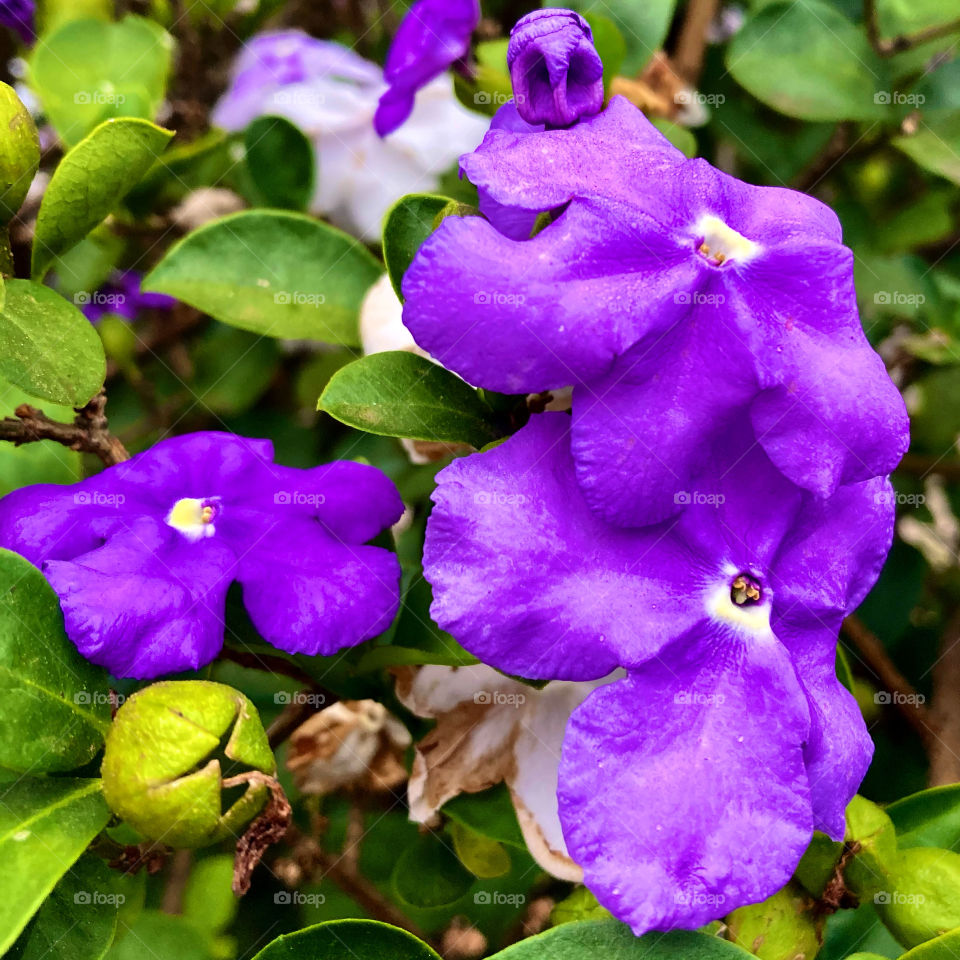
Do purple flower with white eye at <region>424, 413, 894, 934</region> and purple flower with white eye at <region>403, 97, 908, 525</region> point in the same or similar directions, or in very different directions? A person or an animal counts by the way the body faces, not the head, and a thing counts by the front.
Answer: same or similar directions

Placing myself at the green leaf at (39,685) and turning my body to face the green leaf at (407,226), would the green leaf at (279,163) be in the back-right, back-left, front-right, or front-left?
front-left

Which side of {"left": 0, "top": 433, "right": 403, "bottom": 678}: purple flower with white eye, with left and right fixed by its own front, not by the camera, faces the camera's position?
front

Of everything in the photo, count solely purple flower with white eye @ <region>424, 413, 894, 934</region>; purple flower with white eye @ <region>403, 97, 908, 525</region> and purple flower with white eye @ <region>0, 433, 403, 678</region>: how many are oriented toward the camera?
3

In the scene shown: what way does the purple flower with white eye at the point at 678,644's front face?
toward the camera

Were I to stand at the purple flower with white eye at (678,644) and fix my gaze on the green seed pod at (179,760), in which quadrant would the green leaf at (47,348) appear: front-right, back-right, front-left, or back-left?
front-right

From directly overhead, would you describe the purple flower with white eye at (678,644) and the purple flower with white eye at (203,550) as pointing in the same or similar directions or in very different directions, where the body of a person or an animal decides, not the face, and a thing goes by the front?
same or similar directions

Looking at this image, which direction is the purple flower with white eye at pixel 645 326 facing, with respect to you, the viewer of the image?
facing the viewer

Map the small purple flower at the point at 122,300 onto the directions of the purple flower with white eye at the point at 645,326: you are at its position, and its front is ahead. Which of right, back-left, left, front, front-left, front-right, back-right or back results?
back-right

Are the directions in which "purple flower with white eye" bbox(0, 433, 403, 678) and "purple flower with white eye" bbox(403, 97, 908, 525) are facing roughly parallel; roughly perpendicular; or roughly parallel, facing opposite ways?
roughly parallel
